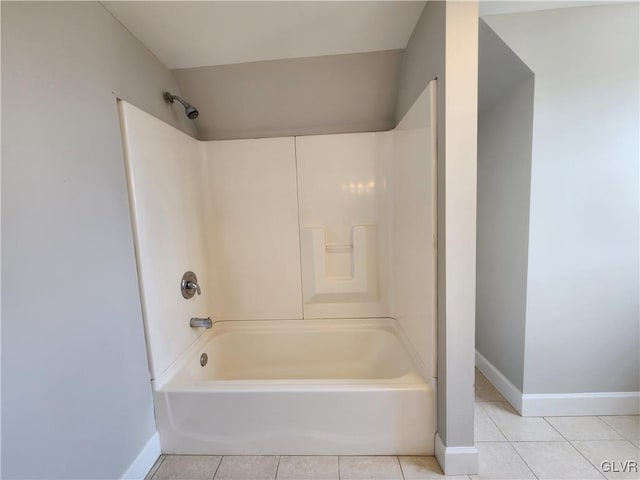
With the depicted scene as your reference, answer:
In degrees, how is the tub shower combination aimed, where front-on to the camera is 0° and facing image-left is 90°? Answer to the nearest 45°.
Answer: approximately 0°

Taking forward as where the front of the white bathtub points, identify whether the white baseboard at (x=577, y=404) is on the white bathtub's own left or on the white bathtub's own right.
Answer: on the white bathtub's own left

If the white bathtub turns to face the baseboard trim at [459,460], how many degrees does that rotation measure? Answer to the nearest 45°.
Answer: approximately 90° to its left

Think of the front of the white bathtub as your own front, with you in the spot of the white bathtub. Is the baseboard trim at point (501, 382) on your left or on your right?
on your left

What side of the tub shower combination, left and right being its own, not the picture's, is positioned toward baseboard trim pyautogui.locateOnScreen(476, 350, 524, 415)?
left

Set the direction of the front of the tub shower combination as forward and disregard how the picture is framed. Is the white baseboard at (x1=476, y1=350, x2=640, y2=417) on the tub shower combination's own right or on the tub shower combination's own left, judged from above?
on the tub shower combination's own left

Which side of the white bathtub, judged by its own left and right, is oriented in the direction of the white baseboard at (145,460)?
right
